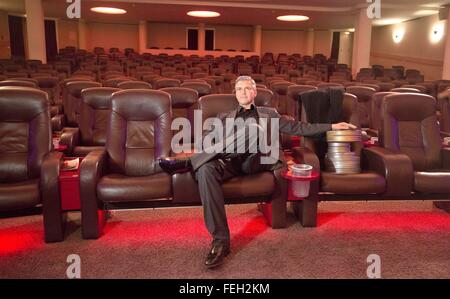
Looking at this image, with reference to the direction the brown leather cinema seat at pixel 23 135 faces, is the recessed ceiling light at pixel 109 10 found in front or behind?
behind

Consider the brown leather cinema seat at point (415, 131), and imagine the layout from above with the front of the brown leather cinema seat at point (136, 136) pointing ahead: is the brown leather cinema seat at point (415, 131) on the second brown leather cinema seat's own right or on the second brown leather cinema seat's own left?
on the second brown leather cinema seat's own left

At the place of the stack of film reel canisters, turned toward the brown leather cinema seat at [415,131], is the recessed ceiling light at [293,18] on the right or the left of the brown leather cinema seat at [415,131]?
left

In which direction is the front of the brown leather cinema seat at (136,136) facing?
toward the camera

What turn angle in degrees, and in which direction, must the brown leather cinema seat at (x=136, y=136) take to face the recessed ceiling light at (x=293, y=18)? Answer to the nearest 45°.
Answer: approximately 135° to its left

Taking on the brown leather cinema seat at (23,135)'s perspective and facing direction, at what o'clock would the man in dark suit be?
The man in dark suit is roughly at 10 o'clock from the brown leather cinema seat.

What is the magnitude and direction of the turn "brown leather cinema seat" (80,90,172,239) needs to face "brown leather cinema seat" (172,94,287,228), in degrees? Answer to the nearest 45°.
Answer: approximately 45° to its left

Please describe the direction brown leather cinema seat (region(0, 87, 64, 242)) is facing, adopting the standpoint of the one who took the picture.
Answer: facing the viewer

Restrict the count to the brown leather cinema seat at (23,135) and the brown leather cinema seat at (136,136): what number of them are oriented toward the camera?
2

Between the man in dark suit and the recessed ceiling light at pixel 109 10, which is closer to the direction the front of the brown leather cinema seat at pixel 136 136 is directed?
the man in dark suit
